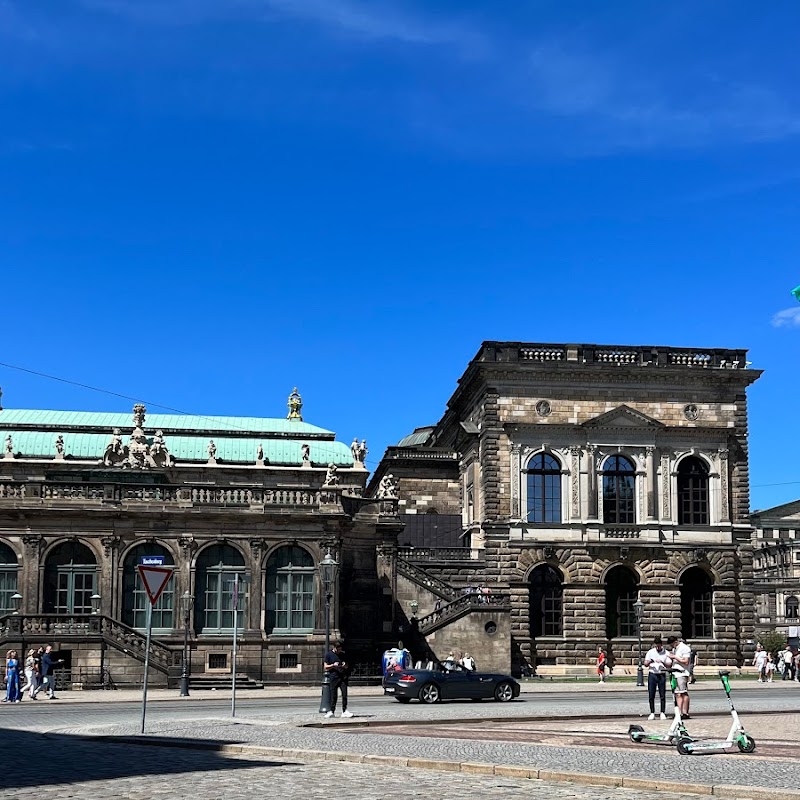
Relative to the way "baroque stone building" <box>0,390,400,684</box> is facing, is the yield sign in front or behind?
in front

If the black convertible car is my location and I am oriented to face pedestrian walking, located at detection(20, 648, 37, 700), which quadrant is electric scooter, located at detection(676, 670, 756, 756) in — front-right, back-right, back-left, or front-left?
back-left

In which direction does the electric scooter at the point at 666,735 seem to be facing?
to the viewer's right

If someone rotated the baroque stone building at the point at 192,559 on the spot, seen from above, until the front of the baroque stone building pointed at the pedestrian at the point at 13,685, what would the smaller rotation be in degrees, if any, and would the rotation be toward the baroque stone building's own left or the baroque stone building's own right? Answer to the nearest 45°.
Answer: approximately 45° to the baroque stone building's own right

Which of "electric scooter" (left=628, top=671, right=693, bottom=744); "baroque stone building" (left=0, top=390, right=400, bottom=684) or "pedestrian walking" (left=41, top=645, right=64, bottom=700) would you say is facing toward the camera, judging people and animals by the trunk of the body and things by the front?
the baroque stone building

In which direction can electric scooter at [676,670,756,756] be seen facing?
to the viewer's right

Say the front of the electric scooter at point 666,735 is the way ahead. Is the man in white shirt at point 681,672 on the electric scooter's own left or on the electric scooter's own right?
on the electric scooter's own left

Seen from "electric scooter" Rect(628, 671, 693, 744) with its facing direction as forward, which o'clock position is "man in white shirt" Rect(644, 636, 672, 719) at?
The man in white shirt is roughly at 9 o'clock from the electric scooter.

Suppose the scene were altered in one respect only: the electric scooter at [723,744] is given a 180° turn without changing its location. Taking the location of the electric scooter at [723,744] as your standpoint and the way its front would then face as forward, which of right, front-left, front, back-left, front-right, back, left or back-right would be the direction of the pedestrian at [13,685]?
front-right

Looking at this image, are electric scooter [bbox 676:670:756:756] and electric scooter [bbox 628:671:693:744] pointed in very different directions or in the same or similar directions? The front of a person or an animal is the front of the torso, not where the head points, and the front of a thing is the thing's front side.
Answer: same or similar directions

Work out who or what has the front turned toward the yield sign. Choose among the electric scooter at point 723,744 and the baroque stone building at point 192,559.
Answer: the baroque stone building

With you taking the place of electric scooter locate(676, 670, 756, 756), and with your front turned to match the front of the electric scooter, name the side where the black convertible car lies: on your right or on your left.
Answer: on your left

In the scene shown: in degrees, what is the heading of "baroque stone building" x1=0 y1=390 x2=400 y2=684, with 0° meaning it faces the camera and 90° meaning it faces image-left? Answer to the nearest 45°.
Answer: approximately 0°

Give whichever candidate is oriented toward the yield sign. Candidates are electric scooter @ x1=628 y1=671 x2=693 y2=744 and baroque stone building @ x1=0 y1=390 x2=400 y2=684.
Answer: the baroque stone building

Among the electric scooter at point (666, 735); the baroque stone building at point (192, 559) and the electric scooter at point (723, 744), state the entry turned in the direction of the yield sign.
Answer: the baroque stone building

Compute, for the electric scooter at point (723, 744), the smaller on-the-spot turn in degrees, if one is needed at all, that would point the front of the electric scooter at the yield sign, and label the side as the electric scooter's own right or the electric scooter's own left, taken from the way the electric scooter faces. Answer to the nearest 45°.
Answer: approximately 180°

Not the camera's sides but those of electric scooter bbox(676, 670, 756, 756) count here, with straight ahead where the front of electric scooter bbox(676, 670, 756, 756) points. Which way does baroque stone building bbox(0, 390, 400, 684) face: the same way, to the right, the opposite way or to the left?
to the right
